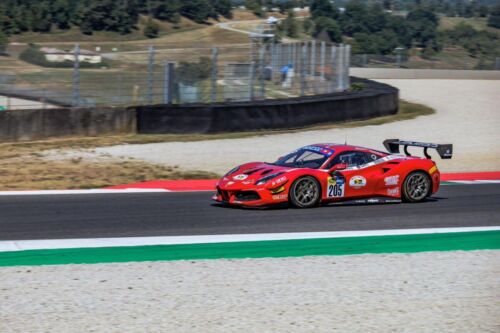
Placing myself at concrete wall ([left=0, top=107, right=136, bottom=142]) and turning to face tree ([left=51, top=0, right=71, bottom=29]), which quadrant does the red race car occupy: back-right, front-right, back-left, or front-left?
back-right

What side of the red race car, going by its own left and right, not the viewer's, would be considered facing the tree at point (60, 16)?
right

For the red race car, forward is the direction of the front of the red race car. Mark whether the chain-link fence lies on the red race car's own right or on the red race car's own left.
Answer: on the red race car's own right

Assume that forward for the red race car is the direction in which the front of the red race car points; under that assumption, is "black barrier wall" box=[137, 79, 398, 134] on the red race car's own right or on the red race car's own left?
on the red race car's own right

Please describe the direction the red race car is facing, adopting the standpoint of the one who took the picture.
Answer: facing the viewer and to the left of the viewer

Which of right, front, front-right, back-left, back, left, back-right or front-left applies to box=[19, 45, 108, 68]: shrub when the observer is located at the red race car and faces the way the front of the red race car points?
right

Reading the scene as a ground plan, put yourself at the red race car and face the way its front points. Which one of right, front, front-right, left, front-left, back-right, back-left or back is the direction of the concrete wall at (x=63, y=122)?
right
